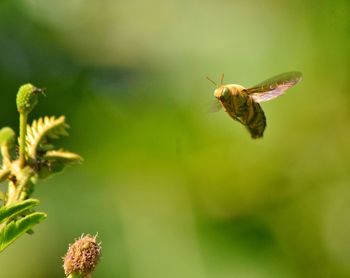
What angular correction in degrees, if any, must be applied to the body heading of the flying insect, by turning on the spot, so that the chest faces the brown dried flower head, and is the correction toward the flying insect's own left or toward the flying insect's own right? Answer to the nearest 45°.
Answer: approximately 45° to the flying insect's own left

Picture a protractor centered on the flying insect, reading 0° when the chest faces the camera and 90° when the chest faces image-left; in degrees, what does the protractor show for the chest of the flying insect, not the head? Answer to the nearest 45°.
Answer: approximately 90°
